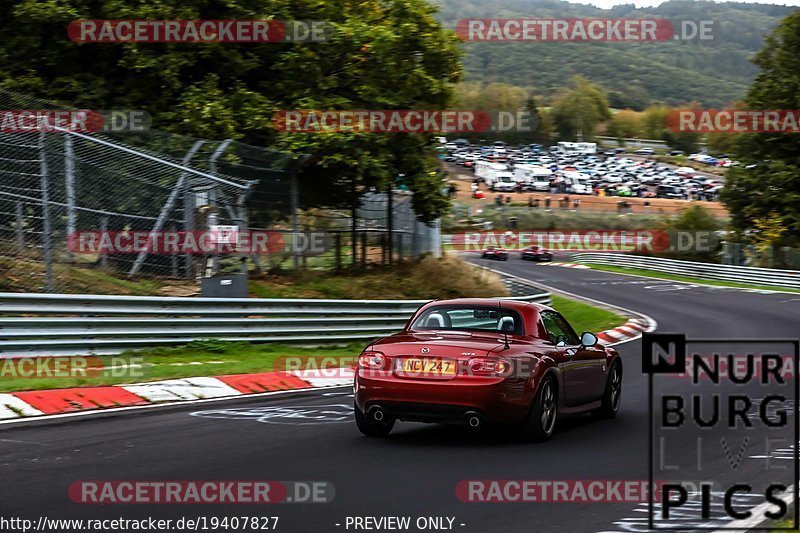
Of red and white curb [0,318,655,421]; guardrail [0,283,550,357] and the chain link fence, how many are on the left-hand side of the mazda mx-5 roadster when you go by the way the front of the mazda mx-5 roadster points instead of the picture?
3

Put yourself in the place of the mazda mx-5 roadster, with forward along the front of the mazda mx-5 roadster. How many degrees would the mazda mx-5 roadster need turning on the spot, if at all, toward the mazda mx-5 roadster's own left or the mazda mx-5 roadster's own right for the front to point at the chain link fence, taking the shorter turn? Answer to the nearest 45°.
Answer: approximately 90° to the mazda mx-5 roadster's own left

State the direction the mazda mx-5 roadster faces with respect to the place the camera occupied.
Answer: facing away from the viewer and to the right of the viewer

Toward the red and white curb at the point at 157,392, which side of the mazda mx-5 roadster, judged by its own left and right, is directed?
left

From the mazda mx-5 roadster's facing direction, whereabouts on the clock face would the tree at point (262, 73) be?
The tree is roughly at 10 o'clock from the mazda mx-5 roadster.

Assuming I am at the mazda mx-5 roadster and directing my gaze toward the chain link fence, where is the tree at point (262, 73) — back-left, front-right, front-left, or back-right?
front-right

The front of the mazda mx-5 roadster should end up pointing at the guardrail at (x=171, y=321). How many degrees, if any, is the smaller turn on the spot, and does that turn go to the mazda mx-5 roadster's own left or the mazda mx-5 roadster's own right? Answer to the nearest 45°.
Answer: approximately 90° to the mazda mx-5 roadster's own left
